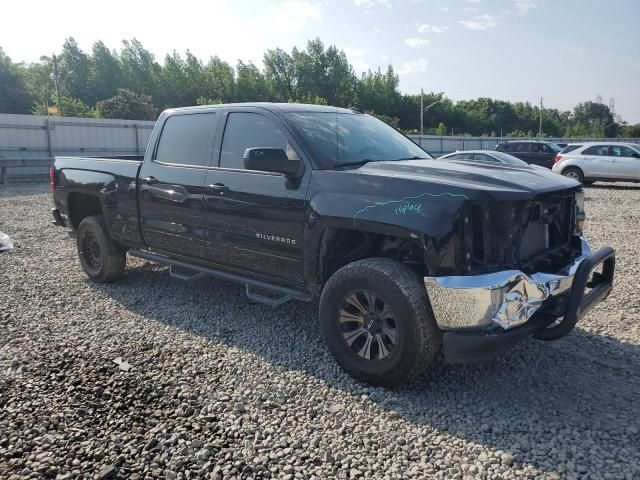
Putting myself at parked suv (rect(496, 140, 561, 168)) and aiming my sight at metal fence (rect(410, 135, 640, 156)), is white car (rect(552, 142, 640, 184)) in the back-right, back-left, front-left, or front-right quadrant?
back-right

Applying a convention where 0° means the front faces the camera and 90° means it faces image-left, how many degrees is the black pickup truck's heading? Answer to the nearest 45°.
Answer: approximately 315°

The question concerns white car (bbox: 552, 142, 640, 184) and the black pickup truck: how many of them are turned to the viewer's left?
0

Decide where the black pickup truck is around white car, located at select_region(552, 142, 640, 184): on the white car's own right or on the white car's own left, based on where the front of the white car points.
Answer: on the white car's own right

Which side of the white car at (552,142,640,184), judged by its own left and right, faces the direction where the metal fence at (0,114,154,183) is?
back

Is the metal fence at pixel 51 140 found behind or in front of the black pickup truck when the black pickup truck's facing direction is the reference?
behind

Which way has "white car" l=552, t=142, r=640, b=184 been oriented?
to the viewer's right

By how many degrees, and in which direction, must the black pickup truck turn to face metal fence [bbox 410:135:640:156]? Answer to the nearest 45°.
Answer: approximately 135° to its left

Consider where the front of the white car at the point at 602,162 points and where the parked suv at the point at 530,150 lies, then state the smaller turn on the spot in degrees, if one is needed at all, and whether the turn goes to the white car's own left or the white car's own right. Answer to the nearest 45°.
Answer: approximately 135° to the white car's own left

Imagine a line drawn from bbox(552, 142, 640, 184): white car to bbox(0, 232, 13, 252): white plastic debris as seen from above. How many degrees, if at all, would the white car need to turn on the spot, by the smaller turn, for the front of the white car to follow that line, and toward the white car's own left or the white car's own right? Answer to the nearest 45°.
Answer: approximately 135° to the white car's own right

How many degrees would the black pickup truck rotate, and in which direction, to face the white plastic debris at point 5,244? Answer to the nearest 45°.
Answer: approximately 180°
